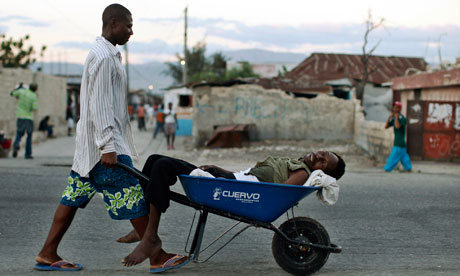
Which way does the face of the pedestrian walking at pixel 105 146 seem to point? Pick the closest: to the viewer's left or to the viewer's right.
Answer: to the viewer's right

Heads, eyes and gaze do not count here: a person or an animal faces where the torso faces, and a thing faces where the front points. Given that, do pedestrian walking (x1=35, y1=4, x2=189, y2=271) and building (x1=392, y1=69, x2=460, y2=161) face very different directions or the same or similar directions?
very different directions

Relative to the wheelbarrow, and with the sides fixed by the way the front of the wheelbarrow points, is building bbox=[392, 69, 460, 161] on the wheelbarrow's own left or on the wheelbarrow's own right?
on the wheelbarrow's own left

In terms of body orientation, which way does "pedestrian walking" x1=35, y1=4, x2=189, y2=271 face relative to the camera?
to the viewer's right

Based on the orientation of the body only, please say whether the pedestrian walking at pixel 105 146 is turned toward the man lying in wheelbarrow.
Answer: yes

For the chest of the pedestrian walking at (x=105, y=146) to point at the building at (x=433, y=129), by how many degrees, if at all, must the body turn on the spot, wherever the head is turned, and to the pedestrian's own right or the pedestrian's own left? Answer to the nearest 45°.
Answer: approximately 45° to the pedestrian's own left

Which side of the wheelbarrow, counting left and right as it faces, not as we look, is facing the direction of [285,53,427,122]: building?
left

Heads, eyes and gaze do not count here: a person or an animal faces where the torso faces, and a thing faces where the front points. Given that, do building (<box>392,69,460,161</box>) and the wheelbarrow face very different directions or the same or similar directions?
very different directions

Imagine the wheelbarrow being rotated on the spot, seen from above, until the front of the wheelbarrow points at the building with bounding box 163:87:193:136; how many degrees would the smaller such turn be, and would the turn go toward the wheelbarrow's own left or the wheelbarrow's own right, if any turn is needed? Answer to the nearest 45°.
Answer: approximately 90° to the wheelbarrow's own left

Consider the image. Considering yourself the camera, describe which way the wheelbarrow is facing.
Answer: facing to the right of the viewer
